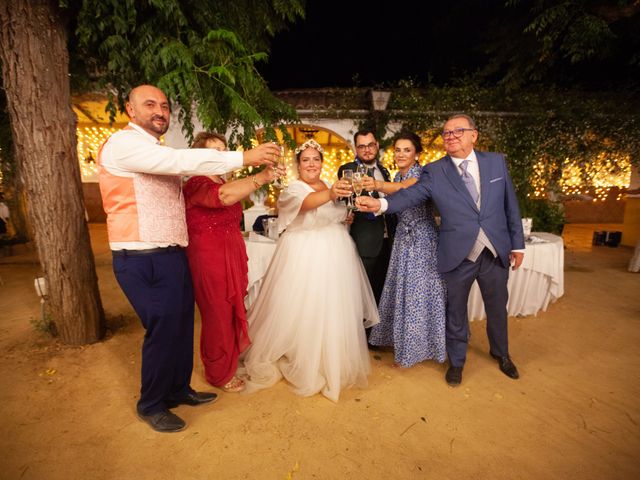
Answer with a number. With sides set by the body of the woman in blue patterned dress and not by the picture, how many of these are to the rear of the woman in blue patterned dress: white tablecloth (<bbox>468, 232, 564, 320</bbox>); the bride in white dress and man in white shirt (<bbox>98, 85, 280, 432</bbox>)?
1

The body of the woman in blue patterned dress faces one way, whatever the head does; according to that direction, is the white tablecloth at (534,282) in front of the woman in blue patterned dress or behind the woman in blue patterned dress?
behind

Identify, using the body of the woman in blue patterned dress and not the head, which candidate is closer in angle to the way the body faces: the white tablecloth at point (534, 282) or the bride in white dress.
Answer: the bride in white dress

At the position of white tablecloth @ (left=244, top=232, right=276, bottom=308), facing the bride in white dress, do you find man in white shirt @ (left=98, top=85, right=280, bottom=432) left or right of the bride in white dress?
right

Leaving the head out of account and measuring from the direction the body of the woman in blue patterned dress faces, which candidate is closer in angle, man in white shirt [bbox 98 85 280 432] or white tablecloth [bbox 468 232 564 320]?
the man in white shirt

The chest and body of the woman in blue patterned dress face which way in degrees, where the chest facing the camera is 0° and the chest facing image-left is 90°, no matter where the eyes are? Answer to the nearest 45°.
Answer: approximately 45°
